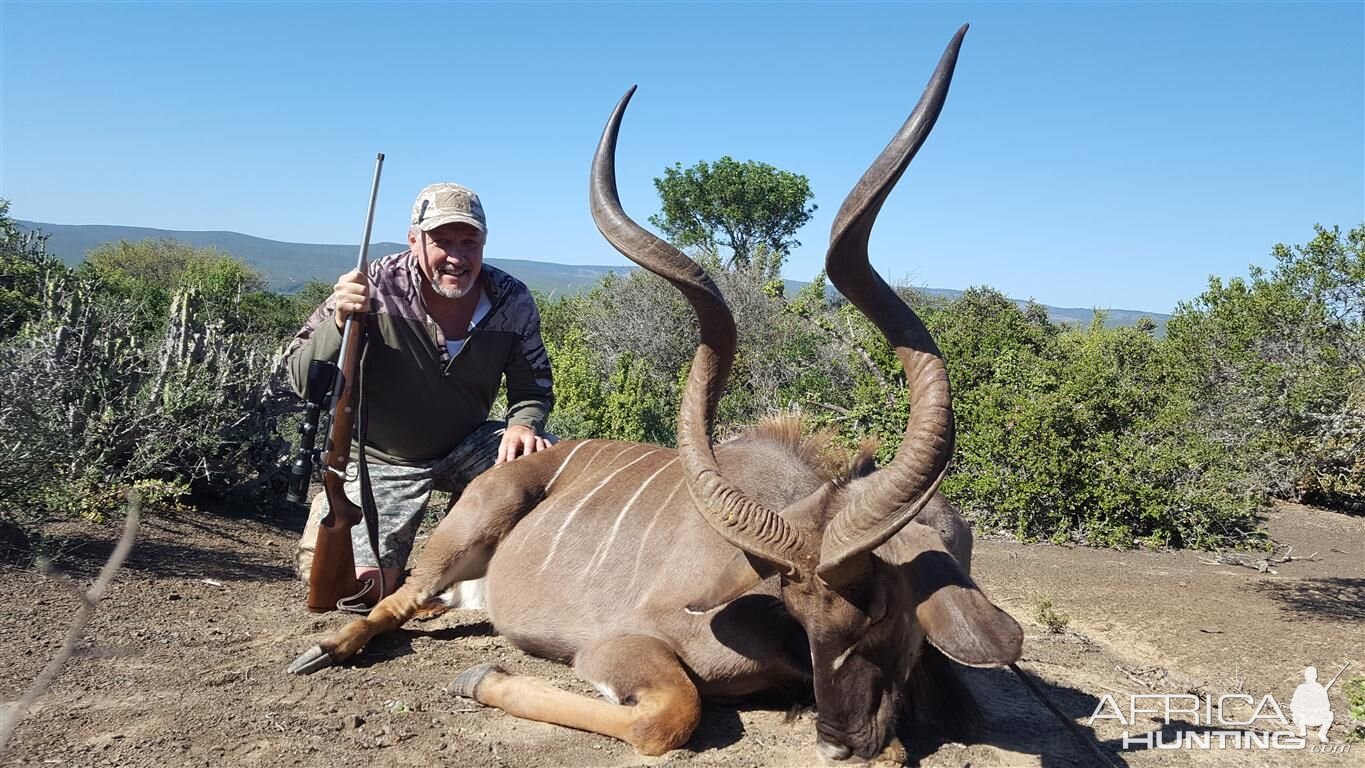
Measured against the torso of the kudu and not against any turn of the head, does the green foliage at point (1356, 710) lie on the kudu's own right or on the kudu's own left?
on the kudu's own left

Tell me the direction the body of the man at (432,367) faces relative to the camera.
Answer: toward the camera

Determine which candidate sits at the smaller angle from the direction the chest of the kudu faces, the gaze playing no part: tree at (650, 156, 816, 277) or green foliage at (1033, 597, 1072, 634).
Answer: the green foliage

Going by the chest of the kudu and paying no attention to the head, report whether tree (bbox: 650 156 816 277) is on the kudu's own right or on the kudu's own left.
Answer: on the kudu's own left

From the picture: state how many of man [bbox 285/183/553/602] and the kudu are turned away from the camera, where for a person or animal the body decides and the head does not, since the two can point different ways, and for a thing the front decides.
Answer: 0

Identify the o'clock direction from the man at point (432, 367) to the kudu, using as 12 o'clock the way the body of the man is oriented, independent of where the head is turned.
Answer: The kudu is roughly at 11 o'clock from the man.

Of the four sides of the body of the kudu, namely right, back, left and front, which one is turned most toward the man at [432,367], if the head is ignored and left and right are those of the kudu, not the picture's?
back

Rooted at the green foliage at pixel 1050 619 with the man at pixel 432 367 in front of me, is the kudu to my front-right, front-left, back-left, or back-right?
front-left

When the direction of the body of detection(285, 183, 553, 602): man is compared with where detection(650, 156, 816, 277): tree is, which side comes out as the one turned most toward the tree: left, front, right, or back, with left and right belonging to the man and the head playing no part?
back

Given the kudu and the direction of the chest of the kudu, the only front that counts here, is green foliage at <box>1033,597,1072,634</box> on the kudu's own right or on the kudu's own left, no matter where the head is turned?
on the kudu's own left

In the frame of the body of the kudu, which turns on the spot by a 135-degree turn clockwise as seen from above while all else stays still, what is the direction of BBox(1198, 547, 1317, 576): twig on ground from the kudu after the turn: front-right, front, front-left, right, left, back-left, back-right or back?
back-right

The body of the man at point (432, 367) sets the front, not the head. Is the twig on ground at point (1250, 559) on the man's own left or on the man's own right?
on the man's own left
